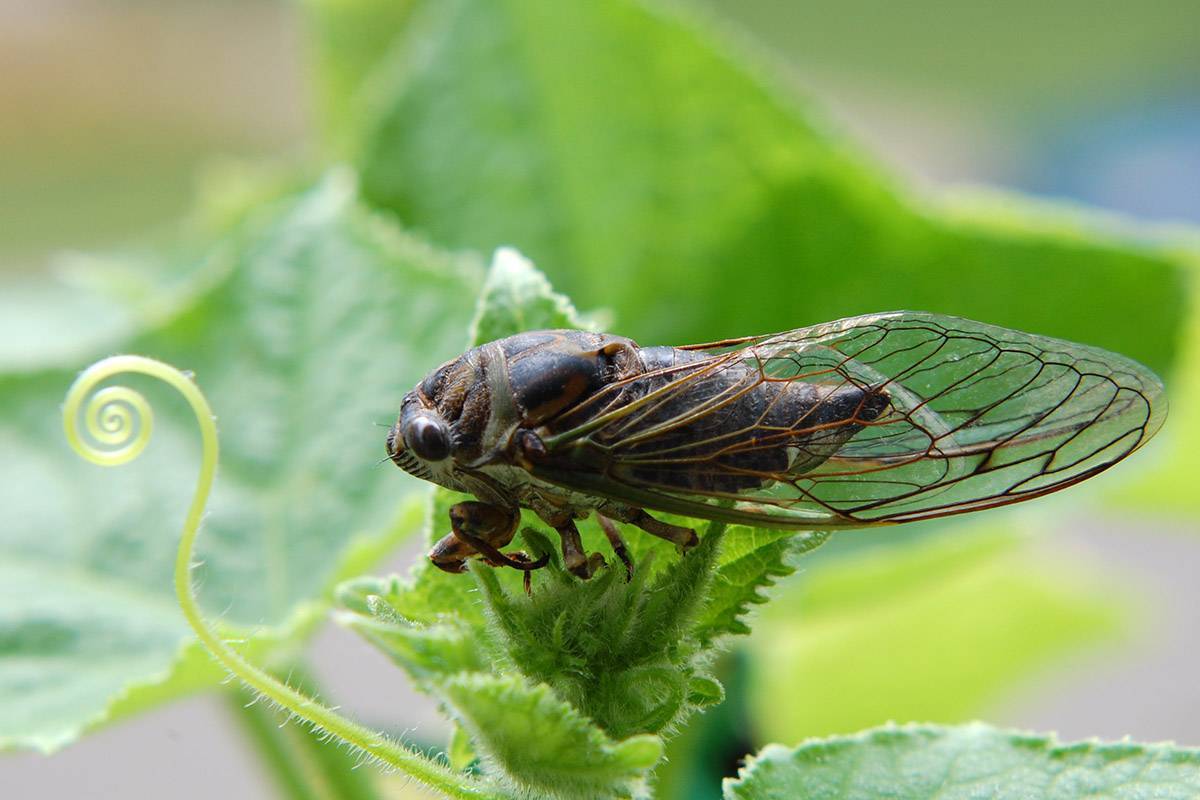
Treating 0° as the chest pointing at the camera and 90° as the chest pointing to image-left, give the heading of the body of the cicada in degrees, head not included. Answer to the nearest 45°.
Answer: approximately 90°

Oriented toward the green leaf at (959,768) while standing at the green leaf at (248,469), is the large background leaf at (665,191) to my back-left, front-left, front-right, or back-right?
front-left

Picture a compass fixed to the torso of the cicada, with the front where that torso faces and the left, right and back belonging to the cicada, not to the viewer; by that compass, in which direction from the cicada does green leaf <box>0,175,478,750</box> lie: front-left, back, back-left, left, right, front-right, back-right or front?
front-right

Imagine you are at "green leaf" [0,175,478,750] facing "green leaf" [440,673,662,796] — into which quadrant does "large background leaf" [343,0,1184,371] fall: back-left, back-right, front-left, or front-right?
front-left
